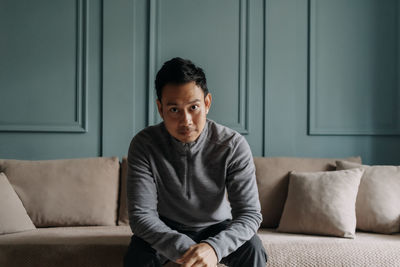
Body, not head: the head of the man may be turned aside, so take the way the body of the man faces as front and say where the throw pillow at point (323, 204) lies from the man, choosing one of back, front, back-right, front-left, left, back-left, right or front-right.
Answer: back-left

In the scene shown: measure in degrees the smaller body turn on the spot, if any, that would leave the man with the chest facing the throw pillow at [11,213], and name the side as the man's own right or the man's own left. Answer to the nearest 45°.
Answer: approximately 135° to the man's own right

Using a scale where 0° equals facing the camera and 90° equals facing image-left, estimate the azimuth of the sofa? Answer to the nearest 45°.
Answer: approximately 0°
